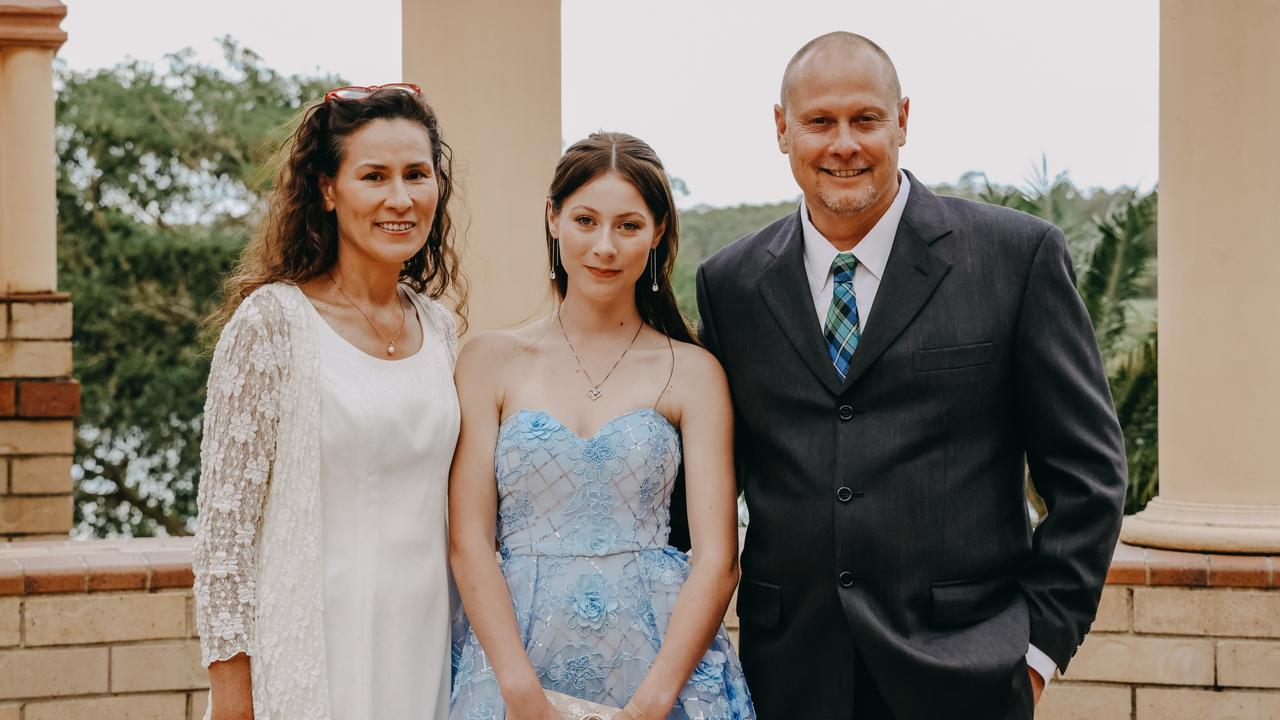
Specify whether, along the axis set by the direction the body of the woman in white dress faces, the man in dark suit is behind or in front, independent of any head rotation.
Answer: in front

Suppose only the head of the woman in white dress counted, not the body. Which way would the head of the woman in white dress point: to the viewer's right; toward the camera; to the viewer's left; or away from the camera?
toward the camera

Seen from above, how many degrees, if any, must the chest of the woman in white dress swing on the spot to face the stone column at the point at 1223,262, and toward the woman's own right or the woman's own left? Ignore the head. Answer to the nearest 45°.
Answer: approximately 90° to the woman's own left

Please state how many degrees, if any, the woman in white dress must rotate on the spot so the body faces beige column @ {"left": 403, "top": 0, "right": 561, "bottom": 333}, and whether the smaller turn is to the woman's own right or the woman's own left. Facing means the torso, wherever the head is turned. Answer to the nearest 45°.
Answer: approximately 135° to the woman's own left

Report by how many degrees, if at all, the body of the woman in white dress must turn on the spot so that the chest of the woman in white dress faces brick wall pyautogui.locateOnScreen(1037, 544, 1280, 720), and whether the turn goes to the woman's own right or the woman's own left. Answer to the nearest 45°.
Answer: approximately 90° to the woman's own left

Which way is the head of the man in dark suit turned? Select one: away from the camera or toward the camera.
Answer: toward the camera
